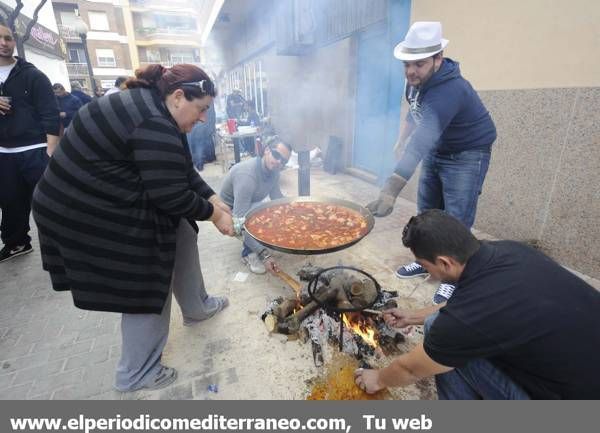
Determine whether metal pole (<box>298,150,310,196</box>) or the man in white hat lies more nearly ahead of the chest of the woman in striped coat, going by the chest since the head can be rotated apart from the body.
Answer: the man in white hat

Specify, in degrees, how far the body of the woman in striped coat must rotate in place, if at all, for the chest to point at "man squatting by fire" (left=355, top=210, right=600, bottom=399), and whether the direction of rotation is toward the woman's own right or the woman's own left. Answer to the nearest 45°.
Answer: approximately 45° to the woman's own right

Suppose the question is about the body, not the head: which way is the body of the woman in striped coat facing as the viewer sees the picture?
to the viewer's right

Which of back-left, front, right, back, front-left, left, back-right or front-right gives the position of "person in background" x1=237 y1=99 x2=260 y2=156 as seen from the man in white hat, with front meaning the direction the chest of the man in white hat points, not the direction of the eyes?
right

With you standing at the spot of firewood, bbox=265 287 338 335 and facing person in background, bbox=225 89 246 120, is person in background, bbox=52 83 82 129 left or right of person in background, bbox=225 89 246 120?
left

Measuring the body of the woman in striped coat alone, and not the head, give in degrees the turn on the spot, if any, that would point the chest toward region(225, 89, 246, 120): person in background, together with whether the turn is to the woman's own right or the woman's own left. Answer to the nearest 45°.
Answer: approximately 90° to the woman's own left

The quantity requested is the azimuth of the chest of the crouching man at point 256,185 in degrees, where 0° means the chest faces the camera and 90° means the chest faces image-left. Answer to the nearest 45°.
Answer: approximately 315°

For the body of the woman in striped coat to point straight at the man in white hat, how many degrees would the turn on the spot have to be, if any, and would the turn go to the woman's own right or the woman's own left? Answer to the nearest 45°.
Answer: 0° — they already face them

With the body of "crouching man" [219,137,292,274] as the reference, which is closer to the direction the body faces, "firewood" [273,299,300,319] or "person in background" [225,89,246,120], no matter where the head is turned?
the firewood

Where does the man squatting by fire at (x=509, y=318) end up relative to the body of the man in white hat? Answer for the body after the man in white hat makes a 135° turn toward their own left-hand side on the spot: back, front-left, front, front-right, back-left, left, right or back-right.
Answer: right

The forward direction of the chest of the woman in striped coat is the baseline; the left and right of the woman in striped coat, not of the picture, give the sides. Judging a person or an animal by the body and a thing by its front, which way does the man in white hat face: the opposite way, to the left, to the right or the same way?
the opposite way

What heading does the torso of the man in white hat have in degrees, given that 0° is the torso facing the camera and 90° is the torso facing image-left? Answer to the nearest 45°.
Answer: approximately 45°

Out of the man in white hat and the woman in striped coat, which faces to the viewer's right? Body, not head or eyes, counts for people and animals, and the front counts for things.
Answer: the woman in striped coat

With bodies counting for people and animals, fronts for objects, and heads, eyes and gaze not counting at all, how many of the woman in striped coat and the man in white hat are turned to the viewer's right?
1
